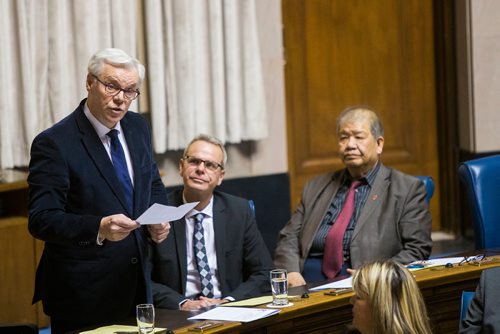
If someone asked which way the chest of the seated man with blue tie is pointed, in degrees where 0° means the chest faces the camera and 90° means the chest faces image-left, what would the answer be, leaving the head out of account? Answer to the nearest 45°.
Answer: approximately 0°

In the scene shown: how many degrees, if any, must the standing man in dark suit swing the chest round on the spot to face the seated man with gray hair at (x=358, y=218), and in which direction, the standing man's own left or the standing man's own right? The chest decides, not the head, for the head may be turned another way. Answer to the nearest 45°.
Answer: approximately 90° to the standing man's own left

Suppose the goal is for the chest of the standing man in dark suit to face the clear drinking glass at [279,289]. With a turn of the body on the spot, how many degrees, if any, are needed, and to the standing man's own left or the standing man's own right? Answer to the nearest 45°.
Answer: approximately 45° to the standing man's own left

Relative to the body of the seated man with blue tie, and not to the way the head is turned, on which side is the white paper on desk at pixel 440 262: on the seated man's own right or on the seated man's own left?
on the seated man's own left

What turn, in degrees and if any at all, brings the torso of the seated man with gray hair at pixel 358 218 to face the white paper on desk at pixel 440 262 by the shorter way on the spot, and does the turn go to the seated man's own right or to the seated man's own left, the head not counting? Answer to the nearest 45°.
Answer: approximately 90° to the seated man's own left
